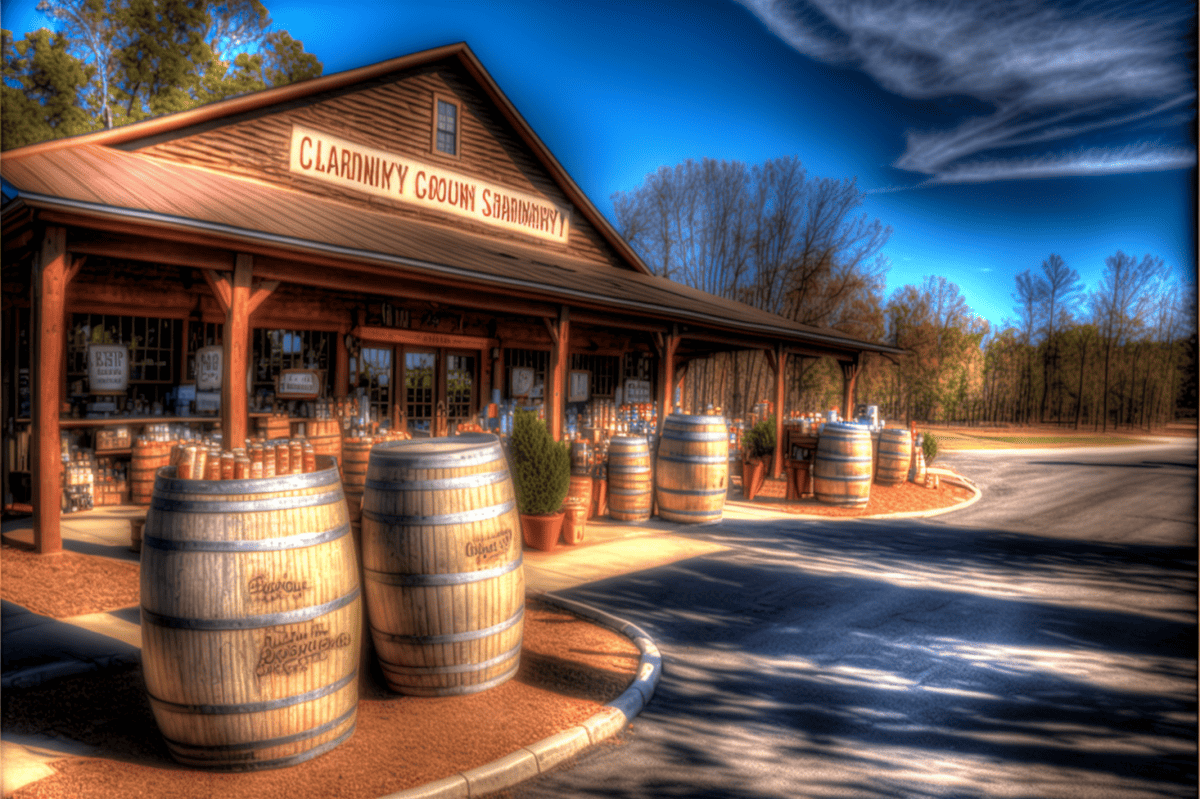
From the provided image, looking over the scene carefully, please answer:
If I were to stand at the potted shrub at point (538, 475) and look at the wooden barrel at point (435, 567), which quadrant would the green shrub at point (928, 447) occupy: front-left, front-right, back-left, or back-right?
back-left

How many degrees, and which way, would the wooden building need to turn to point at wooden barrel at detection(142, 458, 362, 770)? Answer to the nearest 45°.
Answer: approximately 45° to its right

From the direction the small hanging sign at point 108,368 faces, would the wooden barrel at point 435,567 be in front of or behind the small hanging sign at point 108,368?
in front

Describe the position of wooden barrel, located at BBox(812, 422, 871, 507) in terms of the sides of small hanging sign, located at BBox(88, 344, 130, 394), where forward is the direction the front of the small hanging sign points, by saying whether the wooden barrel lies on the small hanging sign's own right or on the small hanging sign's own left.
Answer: on the small hanging sign's own left

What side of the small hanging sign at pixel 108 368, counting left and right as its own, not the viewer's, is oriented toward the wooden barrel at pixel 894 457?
left

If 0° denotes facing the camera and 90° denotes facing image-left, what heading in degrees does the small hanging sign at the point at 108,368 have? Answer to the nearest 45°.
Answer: approximately 0°

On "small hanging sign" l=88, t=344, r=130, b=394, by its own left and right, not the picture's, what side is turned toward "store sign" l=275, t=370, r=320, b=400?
left

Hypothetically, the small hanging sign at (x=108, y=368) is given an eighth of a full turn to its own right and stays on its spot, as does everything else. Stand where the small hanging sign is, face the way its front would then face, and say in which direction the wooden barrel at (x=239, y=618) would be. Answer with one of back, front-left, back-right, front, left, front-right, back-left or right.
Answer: front-left

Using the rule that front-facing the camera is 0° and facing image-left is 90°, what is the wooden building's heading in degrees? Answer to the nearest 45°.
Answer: approximately 315°

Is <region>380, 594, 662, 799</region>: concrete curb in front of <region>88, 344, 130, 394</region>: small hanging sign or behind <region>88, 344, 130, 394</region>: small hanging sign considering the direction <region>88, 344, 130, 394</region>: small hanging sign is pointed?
in front

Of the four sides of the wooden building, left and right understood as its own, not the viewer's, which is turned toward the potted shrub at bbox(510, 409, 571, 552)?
front

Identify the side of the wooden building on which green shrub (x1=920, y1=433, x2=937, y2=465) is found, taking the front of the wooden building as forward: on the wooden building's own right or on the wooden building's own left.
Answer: on the wooden building's own left
